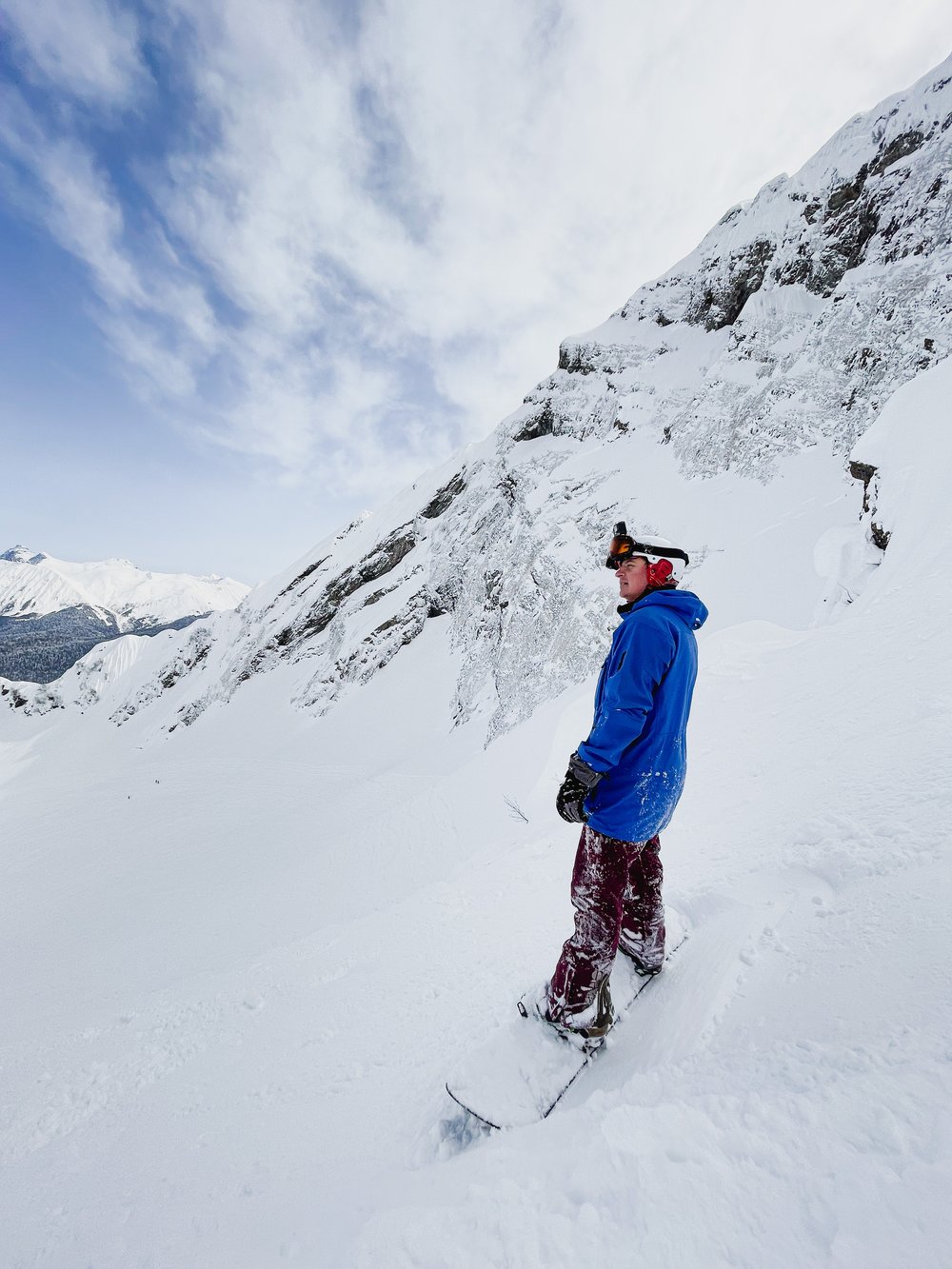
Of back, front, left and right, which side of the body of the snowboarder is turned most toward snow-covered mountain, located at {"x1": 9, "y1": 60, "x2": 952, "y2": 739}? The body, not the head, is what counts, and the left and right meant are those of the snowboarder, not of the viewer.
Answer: right

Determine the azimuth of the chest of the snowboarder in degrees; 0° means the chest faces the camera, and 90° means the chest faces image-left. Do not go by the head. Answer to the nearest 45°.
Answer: approximately 90°
